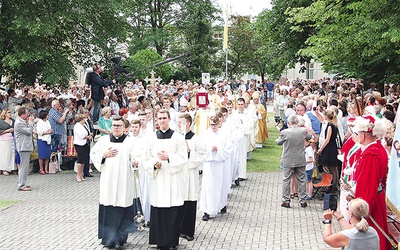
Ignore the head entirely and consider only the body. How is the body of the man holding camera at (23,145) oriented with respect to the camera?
to the viewer's right

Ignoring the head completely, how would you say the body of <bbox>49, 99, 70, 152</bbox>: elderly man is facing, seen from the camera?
to the viewer's right

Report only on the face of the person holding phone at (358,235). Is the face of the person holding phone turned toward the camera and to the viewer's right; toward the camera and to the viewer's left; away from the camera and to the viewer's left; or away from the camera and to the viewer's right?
away from the camera and to the viewer's left

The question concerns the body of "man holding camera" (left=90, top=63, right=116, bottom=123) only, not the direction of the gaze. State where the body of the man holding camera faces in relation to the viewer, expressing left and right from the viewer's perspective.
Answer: facing to the right of the viewer

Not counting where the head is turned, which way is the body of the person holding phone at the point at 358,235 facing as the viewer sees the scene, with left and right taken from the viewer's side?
facing away from the viewer and to the left of the viewer

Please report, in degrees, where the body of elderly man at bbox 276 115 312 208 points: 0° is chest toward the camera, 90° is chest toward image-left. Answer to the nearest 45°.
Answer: approximately 180°
